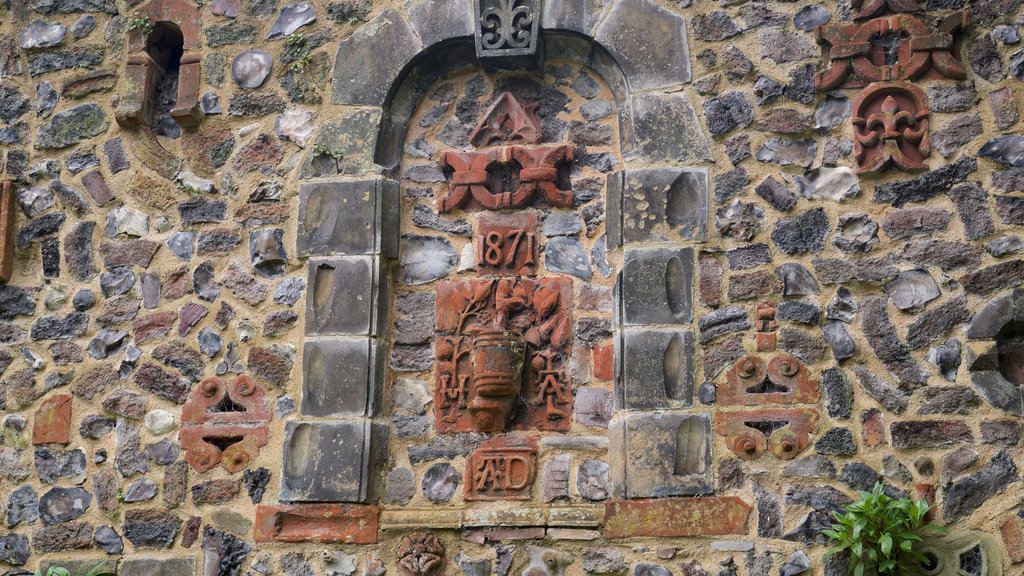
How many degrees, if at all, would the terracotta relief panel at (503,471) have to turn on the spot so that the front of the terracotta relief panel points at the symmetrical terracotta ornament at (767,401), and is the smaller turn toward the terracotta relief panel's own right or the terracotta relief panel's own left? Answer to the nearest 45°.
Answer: approximately 90° to the terracotta relief panel's own left

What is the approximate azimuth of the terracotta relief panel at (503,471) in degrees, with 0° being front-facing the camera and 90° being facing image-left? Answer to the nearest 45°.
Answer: approximately 0°

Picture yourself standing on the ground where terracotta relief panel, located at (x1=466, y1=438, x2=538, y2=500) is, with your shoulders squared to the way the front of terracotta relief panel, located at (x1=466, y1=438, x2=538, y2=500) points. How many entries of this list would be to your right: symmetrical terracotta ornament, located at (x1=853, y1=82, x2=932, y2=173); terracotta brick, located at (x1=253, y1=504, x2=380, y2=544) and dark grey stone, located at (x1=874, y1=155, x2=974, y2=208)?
1

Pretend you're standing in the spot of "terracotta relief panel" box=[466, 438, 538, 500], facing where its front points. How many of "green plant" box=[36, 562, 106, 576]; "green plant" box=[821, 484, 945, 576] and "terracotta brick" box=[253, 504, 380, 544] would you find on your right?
2

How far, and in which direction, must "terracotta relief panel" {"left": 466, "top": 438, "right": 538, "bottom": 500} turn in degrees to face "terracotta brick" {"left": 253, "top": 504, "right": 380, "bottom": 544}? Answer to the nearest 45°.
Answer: approximately 90° to its right

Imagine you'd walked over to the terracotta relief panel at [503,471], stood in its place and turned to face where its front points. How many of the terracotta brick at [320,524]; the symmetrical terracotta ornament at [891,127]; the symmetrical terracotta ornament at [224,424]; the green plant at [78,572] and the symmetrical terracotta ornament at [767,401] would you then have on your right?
3

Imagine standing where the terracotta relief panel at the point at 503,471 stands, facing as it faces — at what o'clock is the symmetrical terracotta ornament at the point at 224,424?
The symmetrical terracotta ornament is roughly at 3 o'clock from the terracotta relief panel.

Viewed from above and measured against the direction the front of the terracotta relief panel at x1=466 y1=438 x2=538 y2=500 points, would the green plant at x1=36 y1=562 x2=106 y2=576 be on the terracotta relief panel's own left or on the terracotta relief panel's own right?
on the terracotta relief panel's own right

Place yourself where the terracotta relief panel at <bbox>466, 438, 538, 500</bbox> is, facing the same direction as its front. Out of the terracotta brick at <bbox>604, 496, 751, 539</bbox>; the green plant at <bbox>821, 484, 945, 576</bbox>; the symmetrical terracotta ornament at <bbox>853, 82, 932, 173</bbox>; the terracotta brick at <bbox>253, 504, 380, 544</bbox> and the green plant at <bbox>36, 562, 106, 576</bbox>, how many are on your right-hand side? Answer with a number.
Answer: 2

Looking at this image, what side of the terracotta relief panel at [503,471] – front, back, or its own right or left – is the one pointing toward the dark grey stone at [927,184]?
left

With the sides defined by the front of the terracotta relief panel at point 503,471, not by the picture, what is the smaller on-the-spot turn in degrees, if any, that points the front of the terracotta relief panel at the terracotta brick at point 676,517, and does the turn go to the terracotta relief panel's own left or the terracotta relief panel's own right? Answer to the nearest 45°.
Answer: approximately 90° to the terracotta relief panel's own left
